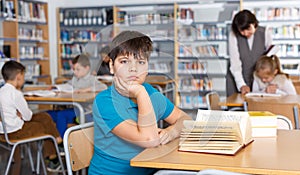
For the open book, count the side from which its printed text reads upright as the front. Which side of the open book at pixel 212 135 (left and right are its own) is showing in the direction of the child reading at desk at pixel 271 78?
back

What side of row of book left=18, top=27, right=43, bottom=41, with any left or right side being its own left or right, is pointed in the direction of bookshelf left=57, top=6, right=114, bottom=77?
left

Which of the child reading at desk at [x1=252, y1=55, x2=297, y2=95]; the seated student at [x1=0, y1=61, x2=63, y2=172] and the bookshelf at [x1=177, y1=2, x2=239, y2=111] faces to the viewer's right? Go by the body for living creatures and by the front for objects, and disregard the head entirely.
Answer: the seated student

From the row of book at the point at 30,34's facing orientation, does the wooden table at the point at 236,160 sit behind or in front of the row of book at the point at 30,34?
in front

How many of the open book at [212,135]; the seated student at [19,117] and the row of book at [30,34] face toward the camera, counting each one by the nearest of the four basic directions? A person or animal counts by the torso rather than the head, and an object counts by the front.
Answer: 2

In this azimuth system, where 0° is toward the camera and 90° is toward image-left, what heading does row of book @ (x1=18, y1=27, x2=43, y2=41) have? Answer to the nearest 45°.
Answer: approximately 0°

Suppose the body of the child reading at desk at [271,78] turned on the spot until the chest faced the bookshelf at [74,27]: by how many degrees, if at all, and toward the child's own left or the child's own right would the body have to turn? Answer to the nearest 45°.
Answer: approximately 90° to the child's own right

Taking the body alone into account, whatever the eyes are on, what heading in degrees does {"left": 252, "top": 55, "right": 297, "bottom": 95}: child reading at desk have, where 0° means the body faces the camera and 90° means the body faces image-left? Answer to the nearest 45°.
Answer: approximately 45°

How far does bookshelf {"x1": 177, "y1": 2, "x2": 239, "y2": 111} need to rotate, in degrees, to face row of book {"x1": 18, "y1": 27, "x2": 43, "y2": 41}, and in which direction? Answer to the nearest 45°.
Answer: approximately 135° to its right

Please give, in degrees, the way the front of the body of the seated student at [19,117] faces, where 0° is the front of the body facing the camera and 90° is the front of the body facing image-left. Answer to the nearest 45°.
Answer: approximately 270°

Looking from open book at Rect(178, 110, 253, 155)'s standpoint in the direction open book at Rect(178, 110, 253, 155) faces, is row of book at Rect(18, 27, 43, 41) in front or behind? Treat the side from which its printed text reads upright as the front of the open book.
behind
